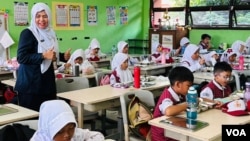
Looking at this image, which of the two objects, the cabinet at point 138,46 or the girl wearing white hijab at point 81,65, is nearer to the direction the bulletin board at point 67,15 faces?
the girl wearing white hijab

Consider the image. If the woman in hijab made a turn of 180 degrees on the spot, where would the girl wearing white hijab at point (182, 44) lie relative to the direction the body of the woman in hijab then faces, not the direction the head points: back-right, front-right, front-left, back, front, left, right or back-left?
right

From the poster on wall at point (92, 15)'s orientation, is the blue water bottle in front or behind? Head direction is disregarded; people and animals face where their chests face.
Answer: in front

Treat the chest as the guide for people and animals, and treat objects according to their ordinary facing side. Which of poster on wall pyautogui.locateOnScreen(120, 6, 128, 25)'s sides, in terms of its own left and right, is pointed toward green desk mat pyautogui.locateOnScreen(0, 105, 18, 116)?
front

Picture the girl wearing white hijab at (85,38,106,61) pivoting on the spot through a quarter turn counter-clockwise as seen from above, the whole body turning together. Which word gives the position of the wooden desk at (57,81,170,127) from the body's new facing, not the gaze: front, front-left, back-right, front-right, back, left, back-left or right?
back-right

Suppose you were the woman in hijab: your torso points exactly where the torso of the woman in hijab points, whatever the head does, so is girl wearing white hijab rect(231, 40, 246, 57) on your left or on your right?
on your left

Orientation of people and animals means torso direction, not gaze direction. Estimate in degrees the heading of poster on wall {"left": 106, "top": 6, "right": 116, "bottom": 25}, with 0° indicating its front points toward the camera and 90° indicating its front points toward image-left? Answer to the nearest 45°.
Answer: approximately 0°

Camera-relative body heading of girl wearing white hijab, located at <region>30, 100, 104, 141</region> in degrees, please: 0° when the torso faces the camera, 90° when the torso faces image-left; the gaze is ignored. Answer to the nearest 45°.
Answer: approximately 315°

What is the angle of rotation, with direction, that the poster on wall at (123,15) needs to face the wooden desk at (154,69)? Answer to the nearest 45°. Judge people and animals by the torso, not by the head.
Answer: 0° — it already faces it

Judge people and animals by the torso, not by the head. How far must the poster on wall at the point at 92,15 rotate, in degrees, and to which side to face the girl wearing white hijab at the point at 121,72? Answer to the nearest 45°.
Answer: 0° — it already faces them
